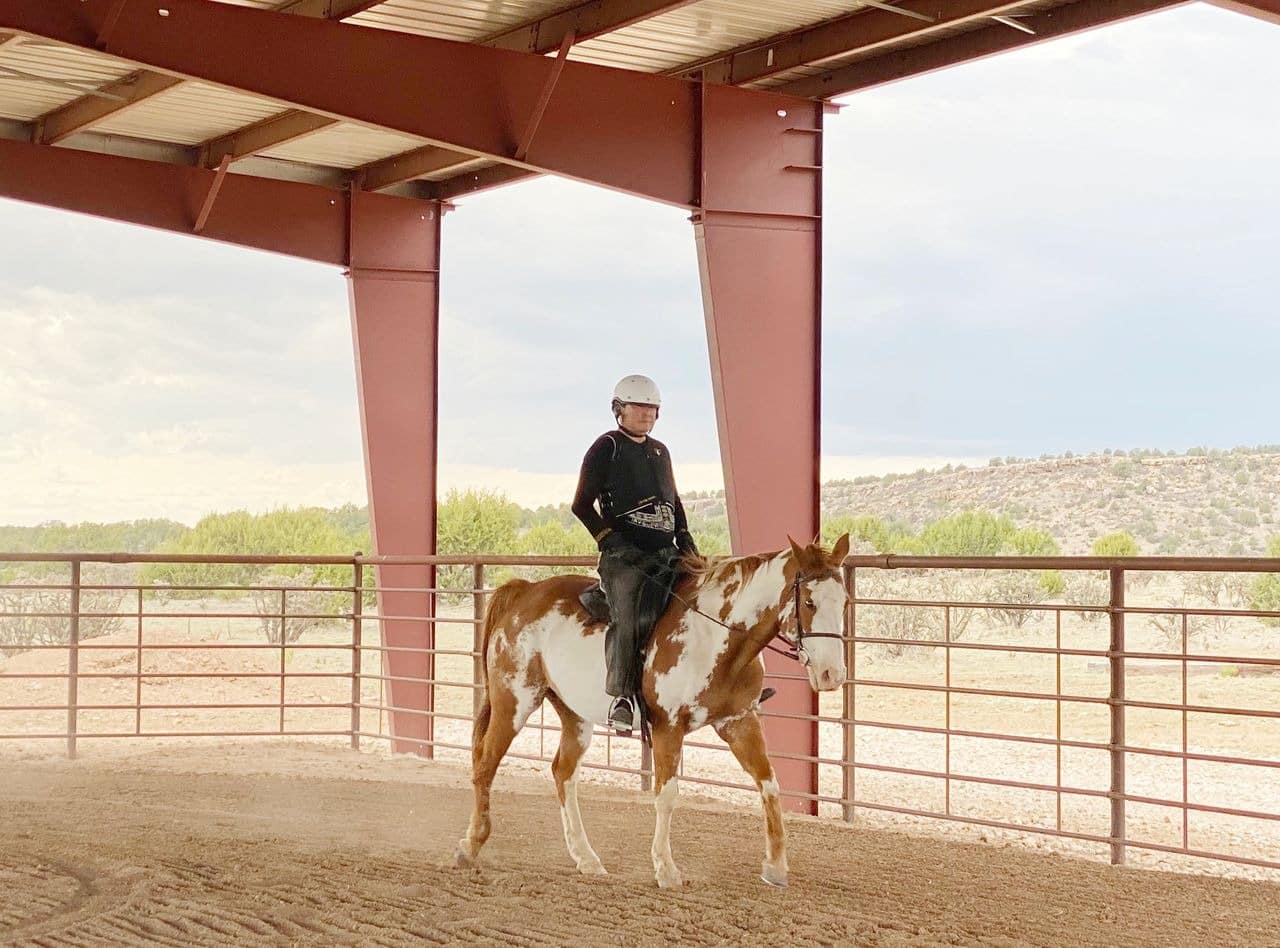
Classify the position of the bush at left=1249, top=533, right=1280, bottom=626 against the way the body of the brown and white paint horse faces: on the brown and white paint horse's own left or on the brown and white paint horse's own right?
on the brown and white paint horse's own left

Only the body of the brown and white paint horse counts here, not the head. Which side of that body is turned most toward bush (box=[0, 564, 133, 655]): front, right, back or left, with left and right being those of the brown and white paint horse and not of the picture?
back

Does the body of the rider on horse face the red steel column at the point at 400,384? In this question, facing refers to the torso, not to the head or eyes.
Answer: no

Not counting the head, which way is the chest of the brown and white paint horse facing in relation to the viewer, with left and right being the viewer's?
facing the viewer and to the right of the viewer

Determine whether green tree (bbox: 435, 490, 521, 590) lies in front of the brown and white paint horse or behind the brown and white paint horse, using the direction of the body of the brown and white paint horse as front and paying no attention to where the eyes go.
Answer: behind

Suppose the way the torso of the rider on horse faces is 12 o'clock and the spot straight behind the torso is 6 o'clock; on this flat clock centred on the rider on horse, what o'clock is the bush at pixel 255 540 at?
The bush is roughly at 7 o'clock from the rider on horse.

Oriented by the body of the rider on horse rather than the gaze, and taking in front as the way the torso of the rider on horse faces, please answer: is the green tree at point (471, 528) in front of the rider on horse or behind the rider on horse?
behind

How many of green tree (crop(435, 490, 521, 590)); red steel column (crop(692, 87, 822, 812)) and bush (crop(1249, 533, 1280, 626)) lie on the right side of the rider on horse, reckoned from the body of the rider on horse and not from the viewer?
0

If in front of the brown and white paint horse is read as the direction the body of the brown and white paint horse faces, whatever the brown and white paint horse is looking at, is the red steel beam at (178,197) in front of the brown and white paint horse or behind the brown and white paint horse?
behind

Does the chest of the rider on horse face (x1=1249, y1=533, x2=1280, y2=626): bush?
no
